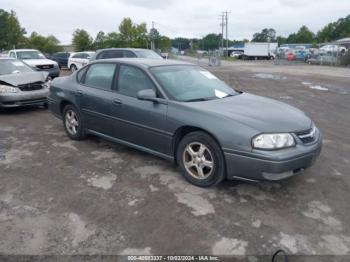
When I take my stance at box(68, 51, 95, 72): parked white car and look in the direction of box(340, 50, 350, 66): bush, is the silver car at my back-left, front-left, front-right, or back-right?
back-right

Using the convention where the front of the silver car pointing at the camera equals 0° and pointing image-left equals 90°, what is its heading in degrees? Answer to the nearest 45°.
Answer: approximately 315°

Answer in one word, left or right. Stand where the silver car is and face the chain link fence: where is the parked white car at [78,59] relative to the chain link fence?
left

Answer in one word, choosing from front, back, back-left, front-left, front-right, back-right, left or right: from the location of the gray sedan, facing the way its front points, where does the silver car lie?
back

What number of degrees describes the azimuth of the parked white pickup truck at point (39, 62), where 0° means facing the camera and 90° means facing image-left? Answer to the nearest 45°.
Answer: approximately 315°
